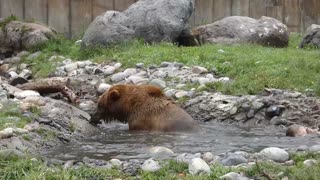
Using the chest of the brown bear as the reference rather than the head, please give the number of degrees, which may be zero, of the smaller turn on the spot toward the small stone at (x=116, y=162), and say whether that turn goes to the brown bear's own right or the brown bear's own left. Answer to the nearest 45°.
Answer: approximately 90° to the brown bear's own left

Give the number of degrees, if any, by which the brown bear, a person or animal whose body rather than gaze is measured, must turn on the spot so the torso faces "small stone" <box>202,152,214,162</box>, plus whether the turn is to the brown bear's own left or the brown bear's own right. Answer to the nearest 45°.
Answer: approximately 90° to the brown bear's own left

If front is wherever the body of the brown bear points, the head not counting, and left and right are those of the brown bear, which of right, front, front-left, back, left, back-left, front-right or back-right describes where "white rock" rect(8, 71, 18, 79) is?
front-right

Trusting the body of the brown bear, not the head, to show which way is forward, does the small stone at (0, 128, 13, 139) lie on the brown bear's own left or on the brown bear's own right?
on the brown bear's own left

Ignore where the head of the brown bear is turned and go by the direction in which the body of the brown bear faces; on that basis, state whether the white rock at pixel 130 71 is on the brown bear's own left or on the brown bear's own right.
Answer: on the brown bear's own right

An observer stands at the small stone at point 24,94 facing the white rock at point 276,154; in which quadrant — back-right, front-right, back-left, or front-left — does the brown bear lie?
front-left

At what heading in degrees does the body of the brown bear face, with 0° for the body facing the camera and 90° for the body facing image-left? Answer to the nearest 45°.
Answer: approximately 90°

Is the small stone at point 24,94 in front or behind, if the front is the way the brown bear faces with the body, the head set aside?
in front

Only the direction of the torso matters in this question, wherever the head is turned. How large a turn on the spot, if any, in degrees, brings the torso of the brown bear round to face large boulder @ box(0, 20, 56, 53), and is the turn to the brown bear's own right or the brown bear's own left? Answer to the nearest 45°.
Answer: approximately 45° to the brown bear's own right

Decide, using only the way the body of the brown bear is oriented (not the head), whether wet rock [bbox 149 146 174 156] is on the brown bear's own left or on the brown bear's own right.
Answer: on the brown bear's own left

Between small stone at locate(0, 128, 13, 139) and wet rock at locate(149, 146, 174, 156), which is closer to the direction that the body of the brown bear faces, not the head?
the small stone

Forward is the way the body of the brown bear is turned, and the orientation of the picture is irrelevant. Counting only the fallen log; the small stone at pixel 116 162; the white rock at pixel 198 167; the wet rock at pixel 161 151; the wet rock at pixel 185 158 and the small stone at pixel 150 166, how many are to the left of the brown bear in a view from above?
5
